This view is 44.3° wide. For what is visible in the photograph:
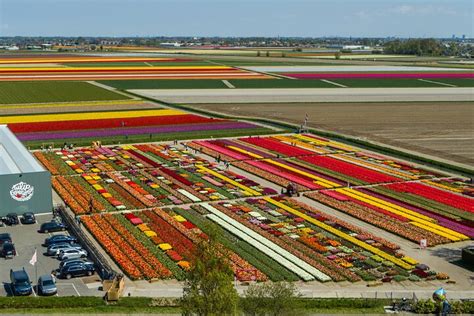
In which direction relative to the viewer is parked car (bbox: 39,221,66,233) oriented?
to the viewer's right

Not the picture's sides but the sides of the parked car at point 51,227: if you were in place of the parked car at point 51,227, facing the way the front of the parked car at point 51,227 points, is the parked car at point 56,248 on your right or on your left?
on your right

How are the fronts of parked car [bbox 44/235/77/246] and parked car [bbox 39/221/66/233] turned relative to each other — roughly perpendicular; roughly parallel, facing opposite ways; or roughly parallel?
roughly parallel

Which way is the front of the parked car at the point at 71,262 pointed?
to the viewer's right

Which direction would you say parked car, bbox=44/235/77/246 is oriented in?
to the viewer's right

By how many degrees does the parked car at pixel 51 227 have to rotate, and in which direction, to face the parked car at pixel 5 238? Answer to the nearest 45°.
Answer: approximately 135° to its right

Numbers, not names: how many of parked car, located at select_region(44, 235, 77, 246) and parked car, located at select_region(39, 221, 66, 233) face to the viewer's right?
2

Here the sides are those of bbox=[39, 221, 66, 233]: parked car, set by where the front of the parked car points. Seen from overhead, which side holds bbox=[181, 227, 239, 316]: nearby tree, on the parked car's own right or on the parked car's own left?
on the parked car's own right

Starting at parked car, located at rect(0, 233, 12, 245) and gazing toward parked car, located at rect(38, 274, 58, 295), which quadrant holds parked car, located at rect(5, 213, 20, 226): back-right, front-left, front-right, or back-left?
back-left

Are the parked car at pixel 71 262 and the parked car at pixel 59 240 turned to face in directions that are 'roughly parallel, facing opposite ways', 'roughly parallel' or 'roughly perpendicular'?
roughly parallel
